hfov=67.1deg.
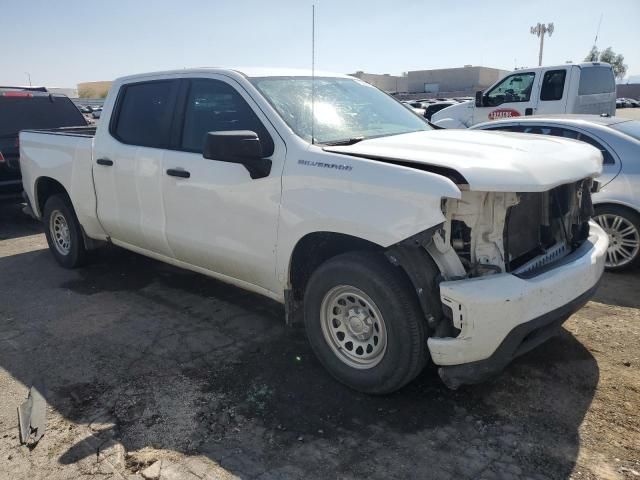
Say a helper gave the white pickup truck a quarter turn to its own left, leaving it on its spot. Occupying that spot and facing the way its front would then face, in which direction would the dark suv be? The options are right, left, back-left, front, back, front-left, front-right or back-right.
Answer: left

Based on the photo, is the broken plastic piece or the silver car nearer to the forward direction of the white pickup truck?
the silver car

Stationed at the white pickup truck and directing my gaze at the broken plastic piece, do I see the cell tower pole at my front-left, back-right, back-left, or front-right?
back-right

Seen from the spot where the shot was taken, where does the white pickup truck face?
facing the viewer and to the right of the viewer

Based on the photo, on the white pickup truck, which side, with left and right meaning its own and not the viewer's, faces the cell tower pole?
left

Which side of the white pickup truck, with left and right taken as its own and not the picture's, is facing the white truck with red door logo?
left

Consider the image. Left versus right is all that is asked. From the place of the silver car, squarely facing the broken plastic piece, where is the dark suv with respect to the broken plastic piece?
right
